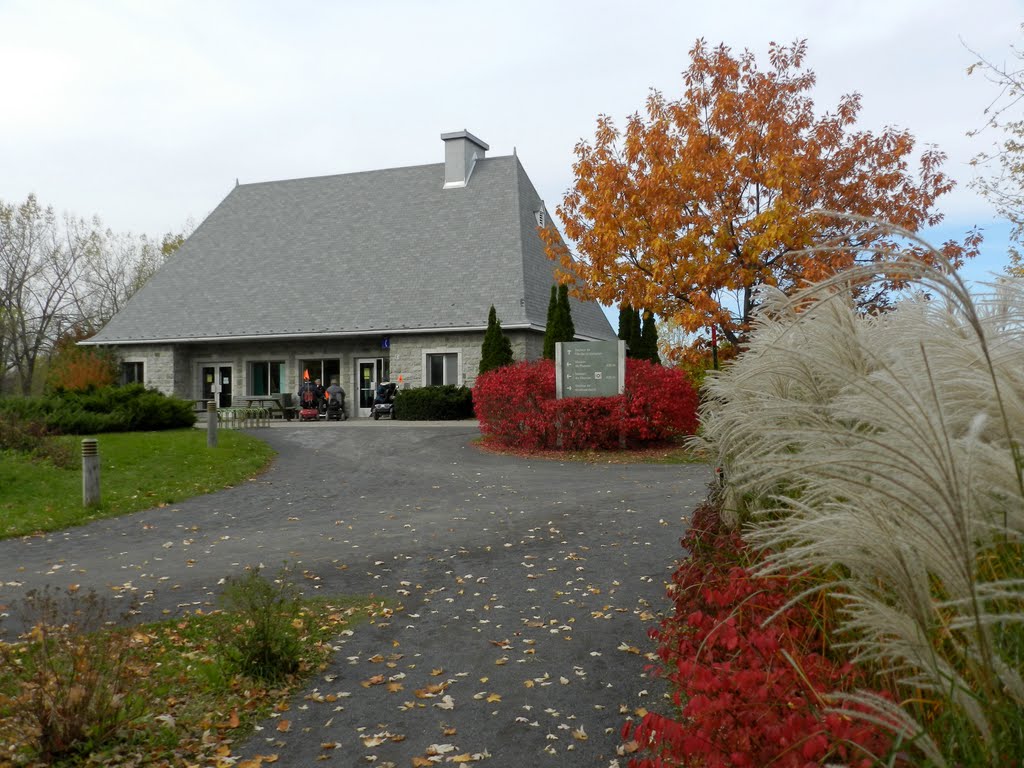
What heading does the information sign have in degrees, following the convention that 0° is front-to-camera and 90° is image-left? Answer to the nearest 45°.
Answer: approximately 0°

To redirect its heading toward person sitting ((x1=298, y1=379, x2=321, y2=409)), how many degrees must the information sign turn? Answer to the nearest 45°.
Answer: approximately 135° to its right

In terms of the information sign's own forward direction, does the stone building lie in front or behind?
behind

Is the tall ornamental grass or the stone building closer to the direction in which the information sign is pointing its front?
the tall ornamental grass

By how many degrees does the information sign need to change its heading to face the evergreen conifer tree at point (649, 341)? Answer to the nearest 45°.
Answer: approximately 180°

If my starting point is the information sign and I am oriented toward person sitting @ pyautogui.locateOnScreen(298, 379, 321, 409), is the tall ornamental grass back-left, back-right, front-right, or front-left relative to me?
back-left

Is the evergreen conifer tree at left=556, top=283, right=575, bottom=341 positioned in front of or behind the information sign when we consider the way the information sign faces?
behind

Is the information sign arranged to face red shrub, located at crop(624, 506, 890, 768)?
yes

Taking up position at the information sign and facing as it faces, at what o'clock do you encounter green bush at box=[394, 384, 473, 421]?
The green bush is roughly at 5 o'clock from the information sign.

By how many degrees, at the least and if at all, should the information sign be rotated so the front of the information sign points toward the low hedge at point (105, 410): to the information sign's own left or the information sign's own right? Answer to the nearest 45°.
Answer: approximately 90° to the information sign's own right

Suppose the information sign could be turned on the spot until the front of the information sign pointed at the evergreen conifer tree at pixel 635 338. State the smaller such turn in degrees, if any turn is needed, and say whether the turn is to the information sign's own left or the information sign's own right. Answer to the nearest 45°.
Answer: approximately 180°

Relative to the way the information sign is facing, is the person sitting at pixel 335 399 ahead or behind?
behind

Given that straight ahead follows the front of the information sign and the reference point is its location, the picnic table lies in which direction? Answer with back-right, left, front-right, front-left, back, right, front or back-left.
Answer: back-right
